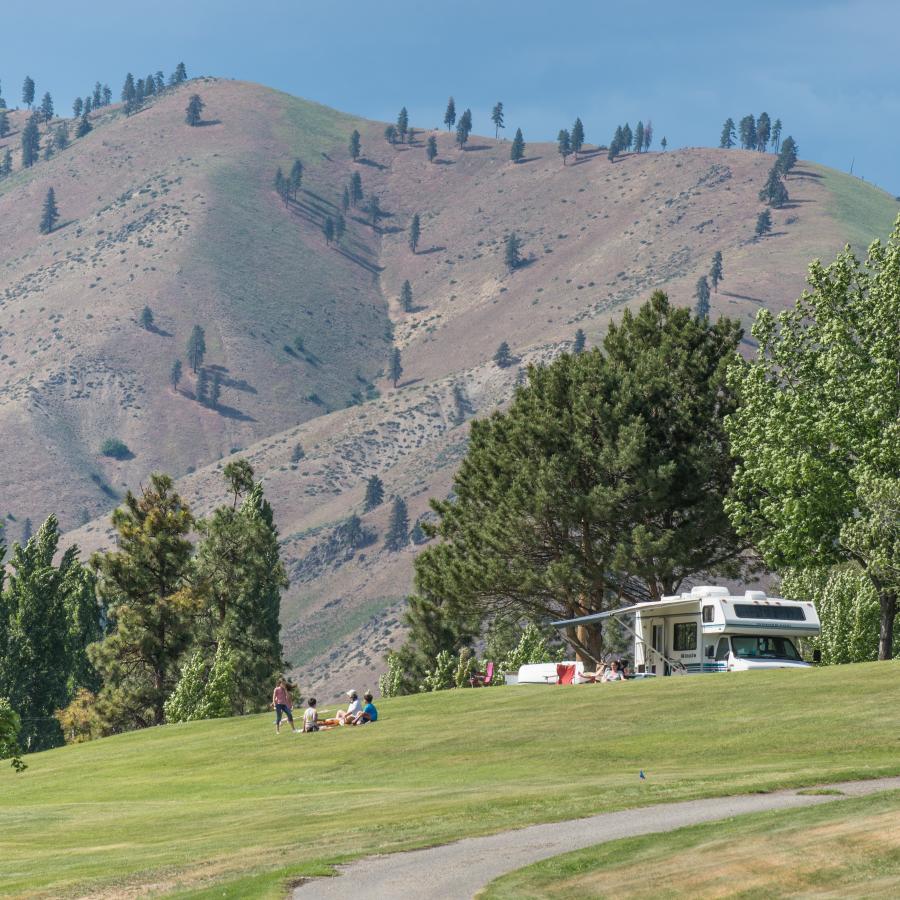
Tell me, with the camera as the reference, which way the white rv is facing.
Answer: facing the viewer and to the right of the viewer
